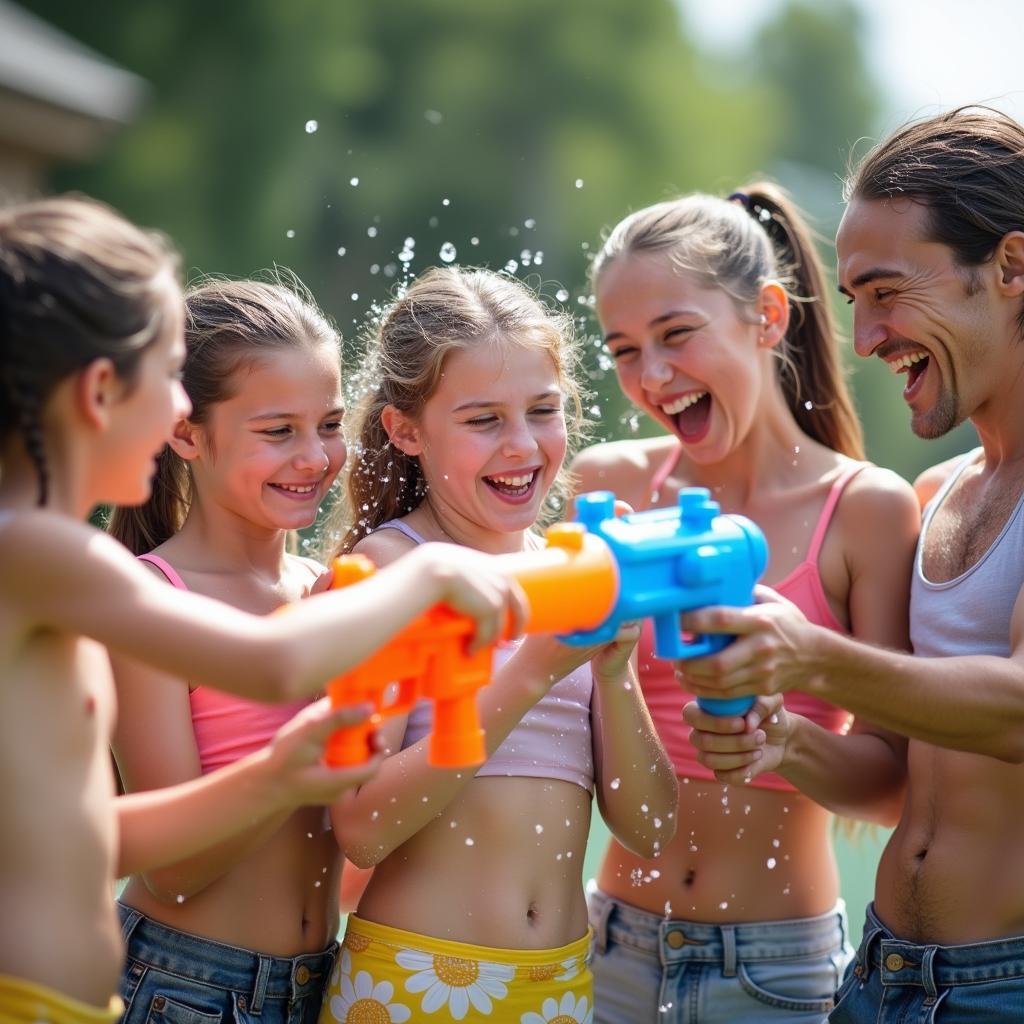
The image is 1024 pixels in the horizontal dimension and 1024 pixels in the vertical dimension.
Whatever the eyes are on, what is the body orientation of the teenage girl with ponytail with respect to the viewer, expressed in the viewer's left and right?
facing the viewer and to the left of the viewer

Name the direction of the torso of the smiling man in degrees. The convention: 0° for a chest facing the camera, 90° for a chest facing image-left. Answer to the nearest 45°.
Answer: approximately 45°

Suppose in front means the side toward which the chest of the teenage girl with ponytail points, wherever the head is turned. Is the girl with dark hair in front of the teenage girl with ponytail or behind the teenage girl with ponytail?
in front

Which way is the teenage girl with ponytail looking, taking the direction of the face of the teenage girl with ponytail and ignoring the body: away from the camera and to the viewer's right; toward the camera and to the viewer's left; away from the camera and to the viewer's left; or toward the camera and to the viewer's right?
toward the camera and to the viewer's left

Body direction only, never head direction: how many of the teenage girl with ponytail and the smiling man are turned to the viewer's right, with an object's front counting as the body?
0

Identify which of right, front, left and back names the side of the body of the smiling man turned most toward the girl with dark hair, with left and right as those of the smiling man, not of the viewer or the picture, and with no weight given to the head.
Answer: front

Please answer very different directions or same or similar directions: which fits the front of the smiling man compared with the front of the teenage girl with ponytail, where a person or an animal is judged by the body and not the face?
same or similar directions

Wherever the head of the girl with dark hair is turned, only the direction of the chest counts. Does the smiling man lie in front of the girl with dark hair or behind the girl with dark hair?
in front

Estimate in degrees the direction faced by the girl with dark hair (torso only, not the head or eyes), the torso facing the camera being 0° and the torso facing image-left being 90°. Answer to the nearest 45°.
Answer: approximately 270°

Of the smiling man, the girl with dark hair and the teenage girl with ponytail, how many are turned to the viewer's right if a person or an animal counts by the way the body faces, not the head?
1

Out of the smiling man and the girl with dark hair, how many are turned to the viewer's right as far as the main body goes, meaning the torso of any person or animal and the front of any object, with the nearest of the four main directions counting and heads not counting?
1

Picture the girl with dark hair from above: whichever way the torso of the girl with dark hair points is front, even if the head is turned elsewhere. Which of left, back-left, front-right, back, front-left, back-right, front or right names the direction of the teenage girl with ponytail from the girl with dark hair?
front-left
